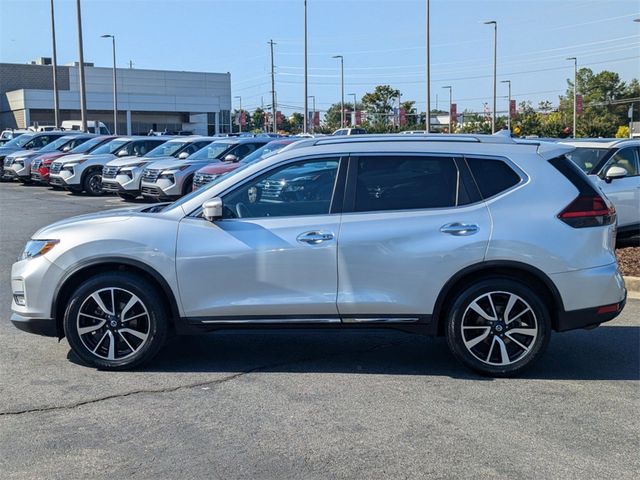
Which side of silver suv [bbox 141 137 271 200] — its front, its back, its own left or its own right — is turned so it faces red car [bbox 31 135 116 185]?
right

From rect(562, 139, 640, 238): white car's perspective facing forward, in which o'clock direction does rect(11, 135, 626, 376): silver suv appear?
The silver suv is roughly at 11 o'clock from the white car.

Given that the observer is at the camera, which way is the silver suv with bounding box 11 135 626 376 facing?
facing to the left of the viewer

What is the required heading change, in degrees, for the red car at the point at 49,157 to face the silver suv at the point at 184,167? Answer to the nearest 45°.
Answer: approximately 90° to its left

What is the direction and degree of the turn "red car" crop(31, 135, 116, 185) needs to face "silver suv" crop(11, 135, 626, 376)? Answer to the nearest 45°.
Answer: approximately 45° to its left

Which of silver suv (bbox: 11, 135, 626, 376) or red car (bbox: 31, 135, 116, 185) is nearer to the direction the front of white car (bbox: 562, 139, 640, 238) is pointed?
the silver suv

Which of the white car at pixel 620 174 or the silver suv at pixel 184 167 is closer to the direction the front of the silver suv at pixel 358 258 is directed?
the silver suv

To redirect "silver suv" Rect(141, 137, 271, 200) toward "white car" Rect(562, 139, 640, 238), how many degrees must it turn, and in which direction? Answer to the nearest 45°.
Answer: approximately 90° to its left

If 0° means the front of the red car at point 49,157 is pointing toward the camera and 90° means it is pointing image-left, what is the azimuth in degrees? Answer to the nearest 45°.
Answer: approximately 45°

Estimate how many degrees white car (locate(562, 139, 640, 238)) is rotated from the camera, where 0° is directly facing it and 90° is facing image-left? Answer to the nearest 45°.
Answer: approximately 45°
